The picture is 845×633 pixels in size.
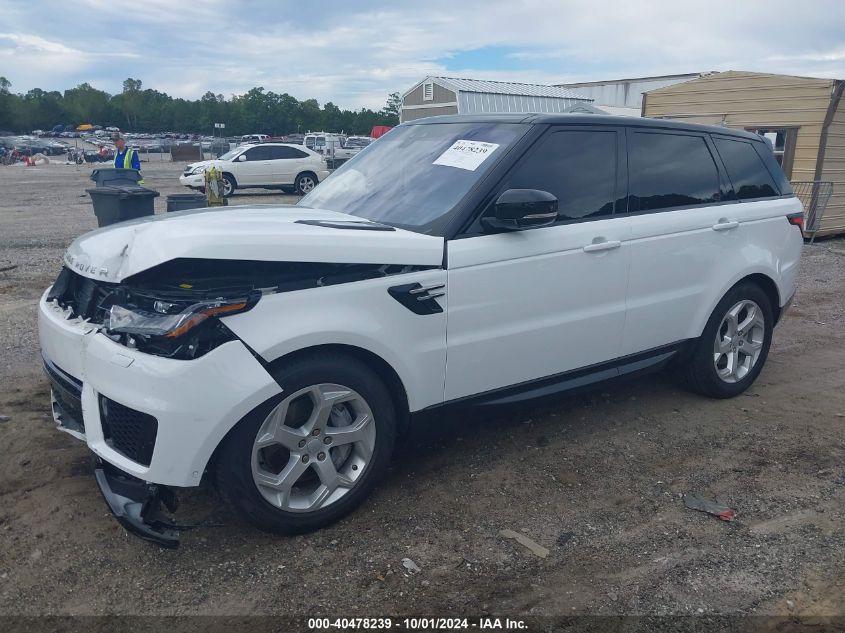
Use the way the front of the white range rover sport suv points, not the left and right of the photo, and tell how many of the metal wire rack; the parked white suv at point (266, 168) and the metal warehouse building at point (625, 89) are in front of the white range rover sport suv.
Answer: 0

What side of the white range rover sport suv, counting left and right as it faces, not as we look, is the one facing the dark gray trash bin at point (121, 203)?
right

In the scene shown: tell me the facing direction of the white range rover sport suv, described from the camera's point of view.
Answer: facing the viewer and to the left of the viewer

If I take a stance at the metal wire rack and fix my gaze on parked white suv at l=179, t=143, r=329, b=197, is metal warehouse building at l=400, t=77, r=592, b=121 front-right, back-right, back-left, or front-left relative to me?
front-right

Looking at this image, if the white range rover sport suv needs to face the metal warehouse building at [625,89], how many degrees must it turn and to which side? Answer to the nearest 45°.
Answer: approximately 135° to its right

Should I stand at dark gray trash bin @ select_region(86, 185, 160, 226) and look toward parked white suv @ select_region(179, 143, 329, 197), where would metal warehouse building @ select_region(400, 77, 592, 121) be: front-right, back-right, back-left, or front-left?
front-right

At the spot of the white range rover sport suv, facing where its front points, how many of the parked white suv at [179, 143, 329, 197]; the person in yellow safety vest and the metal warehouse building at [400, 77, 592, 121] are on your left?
0

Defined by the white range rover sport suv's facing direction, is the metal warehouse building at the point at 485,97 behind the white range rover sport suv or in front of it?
behind

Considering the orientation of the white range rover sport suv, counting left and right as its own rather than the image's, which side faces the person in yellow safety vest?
right

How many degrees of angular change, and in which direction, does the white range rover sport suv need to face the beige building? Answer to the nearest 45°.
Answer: approximately 180°

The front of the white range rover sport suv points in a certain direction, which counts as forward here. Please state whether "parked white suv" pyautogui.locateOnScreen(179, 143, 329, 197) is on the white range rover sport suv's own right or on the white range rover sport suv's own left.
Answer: on the white range rover sport suv's own right

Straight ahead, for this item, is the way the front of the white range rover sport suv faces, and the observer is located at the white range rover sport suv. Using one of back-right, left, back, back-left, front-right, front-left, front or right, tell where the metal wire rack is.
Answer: back
